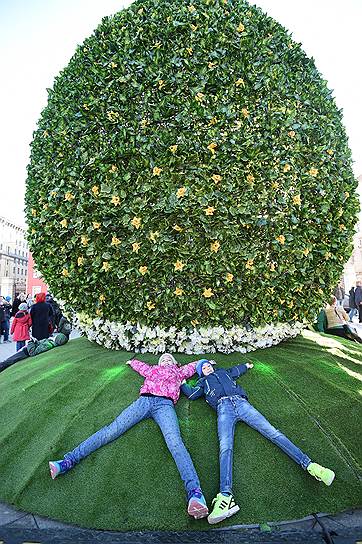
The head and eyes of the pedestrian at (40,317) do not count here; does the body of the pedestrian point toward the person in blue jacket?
no

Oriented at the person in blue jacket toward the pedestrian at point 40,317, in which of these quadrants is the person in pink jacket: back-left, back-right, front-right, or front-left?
front-left

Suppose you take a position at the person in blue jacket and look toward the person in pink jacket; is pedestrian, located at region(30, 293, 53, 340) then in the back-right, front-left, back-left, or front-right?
front-right

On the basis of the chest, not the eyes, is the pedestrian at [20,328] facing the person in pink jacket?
no

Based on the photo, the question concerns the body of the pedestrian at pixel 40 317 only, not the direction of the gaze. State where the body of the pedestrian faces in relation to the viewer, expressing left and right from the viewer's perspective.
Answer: facing away from the viewer

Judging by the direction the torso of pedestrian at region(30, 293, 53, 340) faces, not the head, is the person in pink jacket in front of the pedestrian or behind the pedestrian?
behind
